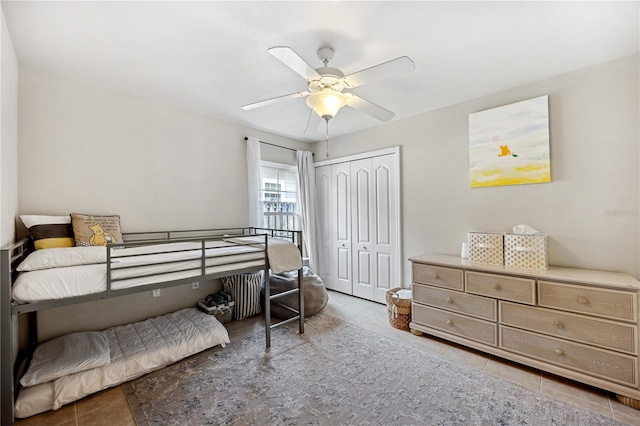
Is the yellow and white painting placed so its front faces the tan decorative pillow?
yes

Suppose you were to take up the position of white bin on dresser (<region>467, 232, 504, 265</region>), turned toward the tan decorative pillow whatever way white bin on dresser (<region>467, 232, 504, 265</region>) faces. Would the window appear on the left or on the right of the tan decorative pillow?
right

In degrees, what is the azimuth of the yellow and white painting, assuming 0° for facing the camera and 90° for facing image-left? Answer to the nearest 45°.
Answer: approximately 45°

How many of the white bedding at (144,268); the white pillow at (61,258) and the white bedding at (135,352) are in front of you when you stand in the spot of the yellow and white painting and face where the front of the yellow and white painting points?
3

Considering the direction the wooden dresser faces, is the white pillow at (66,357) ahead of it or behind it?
ahead

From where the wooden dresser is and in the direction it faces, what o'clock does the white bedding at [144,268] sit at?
The white bedding is roughly at 12 o'clock from the wooden dresser.

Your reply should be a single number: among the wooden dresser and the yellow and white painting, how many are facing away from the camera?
0

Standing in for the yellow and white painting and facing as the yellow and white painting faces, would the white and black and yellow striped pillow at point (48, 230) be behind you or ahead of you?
ahead

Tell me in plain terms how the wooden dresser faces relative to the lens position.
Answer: facing the viewer and to the left of the viewer
